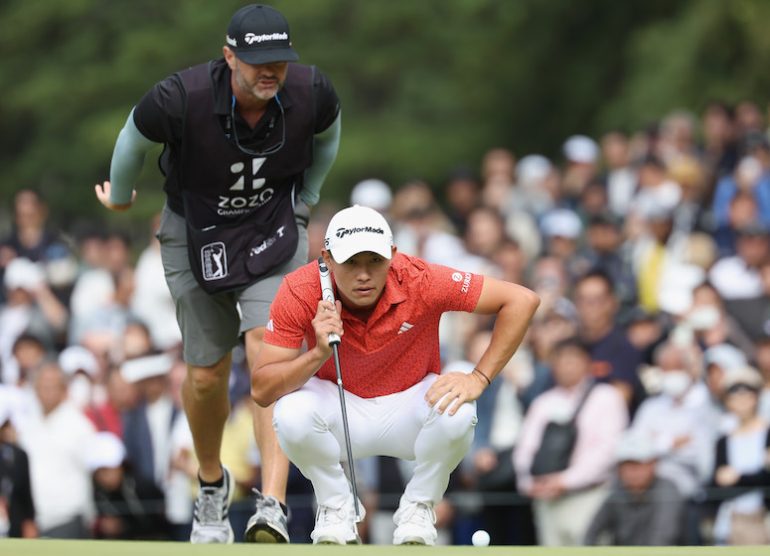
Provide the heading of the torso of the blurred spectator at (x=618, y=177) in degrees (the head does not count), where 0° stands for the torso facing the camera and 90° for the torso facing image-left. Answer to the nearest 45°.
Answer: approximately 0°

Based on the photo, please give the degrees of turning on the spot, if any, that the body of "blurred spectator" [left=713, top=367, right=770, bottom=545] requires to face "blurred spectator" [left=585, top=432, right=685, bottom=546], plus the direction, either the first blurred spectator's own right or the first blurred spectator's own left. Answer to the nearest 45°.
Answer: approximately 90° to the first blurred spectator's own right

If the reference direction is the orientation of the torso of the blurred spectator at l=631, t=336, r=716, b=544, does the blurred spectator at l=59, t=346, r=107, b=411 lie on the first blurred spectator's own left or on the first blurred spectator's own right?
on the first blurred spectator's own right

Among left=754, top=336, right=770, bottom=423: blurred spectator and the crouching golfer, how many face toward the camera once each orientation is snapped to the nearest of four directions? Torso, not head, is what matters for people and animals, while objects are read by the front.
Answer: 2

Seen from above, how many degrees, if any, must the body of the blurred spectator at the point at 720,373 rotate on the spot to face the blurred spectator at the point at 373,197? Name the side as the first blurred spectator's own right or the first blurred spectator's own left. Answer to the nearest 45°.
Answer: approximately 135° to the first blurred spectator's own right

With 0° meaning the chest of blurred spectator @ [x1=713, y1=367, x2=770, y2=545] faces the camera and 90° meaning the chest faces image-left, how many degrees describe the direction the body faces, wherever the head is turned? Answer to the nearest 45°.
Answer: approximately 0°
